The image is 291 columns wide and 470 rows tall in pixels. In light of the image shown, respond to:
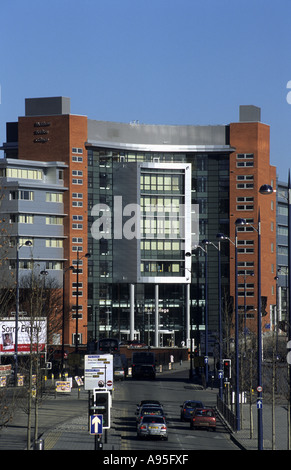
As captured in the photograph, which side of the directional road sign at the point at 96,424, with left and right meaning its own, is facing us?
front

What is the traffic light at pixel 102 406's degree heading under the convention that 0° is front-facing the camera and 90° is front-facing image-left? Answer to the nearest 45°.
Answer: approximately 0°

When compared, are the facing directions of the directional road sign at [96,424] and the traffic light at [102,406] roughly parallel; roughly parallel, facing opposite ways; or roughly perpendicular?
roughly parallel

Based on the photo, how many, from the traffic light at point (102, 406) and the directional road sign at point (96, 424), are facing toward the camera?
2
